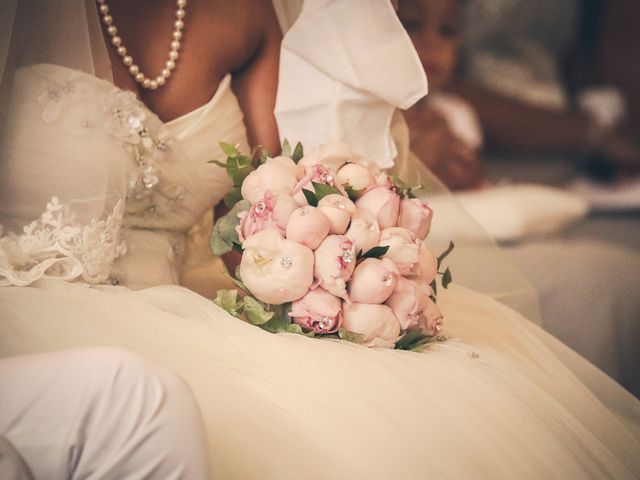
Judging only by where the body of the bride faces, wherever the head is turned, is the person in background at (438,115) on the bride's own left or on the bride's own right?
on the bride's own left

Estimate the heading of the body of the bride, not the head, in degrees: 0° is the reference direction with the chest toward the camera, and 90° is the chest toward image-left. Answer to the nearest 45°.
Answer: approximately 315°

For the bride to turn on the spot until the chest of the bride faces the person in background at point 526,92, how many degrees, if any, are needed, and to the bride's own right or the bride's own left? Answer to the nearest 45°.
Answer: approximately 135° to the bride's own left
